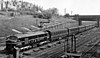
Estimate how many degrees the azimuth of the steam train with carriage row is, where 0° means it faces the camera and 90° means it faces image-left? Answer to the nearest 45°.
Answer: approximately 45°
